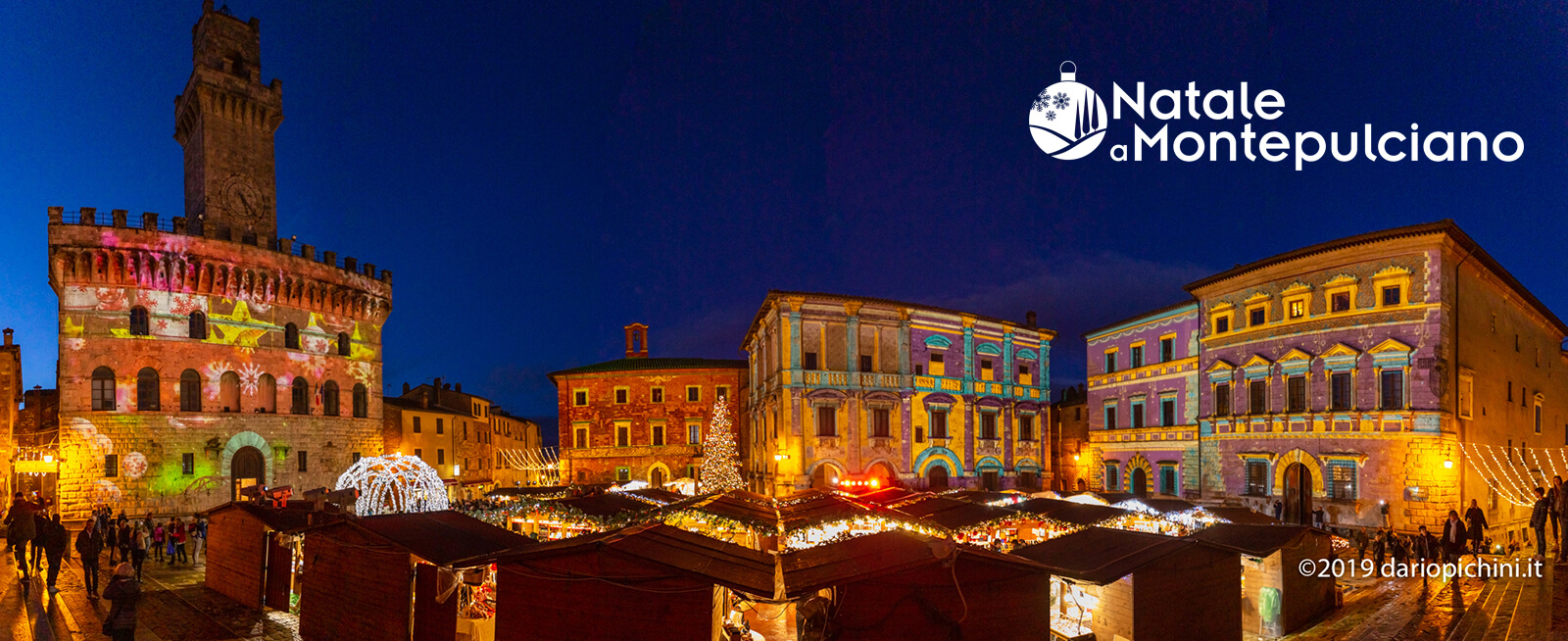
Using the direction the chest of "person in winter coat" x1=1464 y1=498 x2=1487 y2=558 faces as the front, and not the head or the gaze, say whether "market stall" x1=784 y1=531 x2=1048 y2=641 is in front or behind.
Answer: in front

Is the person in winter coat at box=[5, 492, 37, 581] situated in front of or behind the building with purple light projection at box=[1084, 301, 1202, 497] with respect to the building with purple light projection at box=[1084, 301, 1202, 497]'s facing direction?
in front

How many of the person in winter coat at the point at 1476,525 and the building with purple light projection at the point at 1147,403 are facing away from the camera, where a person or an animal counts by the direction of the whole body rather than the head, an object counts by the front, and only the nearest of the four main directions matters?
0

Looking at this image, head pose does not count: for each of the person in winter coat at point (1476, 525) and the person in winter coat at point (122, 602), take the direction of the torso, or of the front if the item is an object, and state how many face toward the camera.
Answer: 1

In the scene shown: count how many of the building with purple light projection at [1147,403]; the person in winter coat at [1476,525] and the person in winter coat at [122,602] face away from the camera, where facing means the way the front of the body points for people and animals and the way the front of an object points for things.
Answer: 1

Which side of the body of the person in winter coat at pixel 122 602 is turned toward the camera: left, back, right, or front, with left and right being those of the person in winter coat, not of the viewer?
back

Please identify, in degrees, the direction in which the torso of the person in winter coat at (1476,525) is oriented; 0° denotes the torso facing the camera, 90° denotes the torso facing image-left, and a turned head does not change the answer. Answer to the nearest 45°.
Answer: approximately 0°

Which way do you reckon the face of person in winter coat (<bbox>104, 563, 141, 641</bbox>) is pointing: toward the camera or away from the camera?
away from the camera
